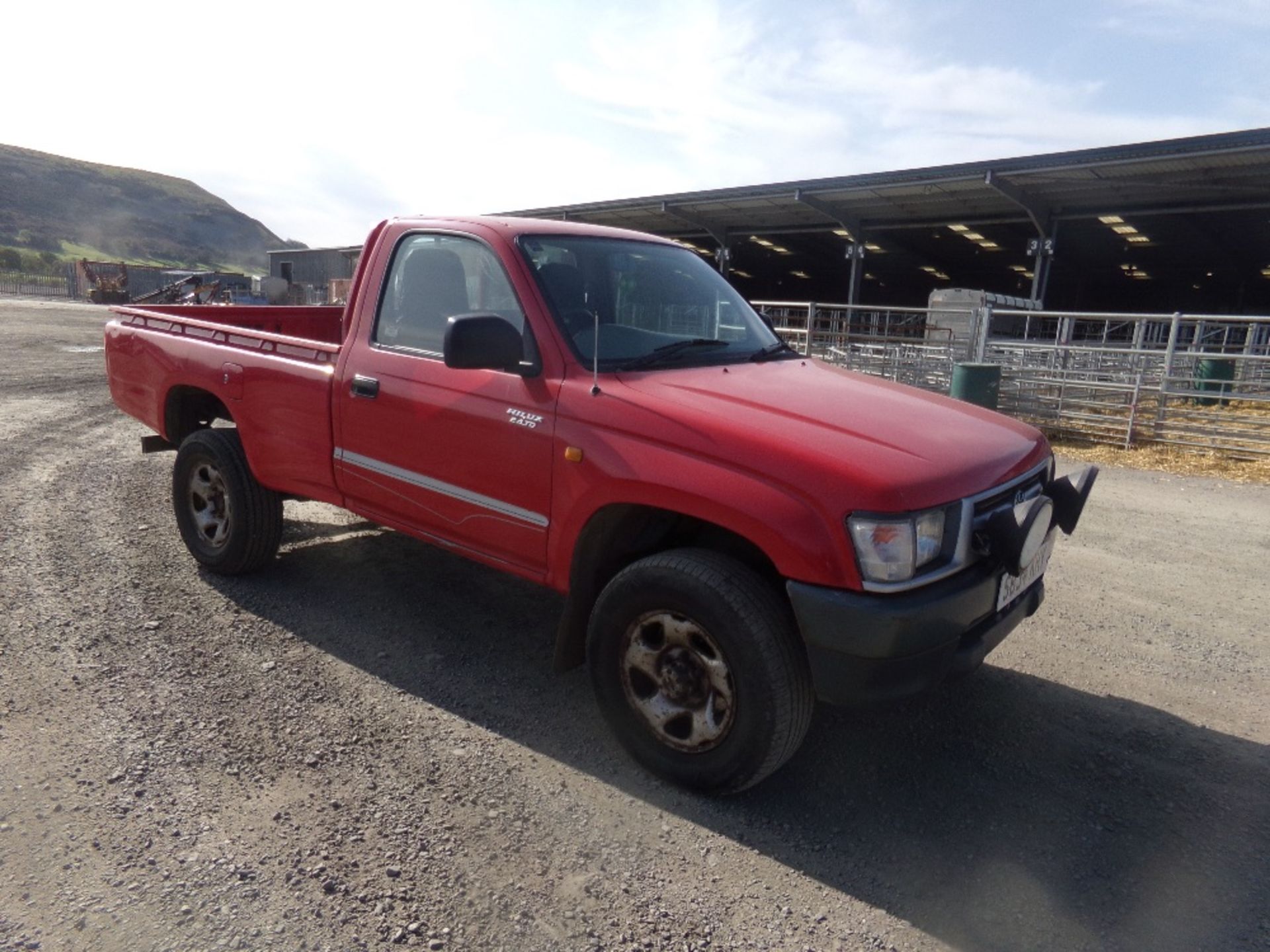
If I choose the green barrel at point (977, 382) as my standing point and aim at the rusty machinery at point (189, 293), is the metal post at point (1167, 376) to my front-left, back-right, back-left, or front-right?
back-right

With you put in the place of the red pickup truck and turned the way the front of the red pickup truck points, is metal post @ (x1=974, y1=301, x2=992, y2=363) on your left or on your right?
on your left

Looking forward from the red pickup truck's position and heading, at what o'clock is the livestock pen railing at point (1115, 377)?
The livestock pen railing is roughly at 9 o'clock from the red pickup truck.

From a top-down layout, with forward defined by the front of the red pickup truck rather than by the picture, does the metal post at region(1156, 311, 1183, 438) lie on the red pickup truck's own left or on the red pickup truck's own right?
on the red pickup truck's own left

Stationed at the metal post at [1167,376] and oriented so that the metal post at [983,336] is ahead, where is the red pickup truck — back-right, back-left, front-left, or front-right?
back-left

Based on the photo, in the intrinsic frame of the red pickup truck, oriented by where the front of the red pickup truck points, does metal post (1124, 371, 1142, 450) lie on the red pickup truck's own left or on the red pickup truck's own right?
on the red pickup truck's own left

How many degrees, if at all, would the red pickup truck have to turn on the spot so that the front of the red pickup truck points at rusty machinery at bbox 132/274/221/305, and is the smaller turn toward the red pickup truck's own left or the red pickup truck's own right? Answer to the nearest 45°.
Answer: approximately 180°

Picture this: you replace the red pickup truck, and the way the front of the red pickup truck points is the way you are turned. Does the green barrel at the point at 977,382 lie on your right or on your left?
on your left

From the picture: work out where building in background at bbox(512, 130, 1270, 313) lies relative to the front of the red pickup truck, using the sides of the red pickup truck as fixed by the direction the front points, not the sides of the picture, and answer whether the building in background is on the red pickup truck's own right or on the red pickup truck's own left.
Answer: on the red pickup truck's own left

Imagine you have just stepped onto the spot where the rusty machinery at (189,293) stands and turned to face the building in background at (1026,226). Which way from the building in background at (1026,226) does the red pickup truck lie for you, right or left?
right

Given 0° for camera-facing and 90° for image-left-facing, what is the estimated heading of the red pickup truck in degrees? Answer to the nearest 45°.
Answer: approximately 315°
